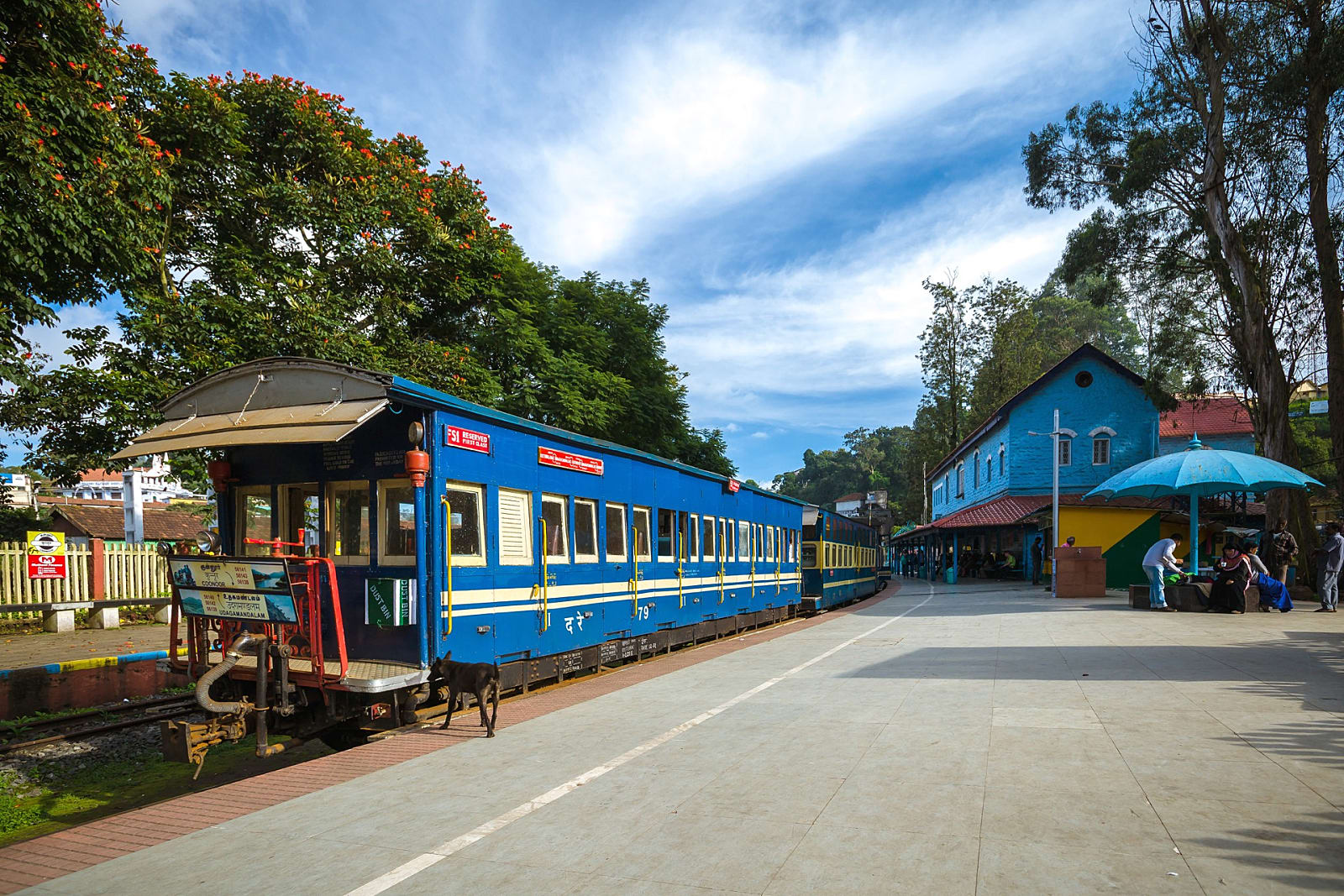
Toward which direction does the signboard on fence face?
toward the camera

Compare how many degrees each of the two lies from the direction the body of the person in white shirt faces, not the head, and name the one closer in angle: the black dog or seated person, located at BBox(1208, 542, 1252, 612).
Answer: the seated person

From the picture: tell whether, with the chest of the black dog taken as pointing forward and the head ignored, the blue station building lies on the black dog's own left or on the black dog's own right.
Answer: on the black dog's own right

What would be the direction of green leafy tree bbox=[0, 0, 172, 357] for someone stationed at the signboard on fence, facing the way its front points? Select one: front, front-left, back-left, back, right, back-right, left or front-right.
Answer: back

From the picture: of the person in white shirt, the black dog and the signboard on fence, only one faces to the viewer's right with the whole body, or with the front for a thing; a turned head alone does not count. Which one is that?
the person in white shirt

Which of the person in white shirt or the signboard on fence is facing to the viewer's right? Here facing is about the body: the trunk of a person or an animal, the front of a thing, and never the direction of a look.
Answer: the person in white shirt

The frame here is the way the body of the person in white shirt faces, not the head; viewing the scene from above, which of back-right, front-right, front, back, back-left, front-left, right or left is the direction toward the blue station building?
left

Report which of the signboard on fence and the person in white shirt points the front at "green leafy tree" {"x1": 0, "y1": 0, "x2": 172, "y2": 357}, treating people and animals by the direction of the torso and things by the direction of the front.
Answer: the signboard on fence

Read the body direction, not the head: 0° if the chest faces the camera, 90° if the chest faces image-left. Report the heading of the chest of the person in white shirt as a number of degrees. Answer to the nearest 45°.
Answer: approximately 270°

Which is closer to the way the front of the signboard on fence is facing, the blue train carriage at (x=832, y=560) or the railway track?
the railway track

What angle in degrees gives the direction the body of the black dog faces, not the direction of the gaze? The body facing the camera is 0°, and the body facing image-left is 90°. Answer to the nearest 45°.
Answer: approximately 135°

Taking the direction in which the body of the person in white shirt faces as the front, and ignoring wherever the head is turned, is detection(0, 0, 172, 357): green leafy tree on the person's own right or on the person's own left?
on the person's own right
